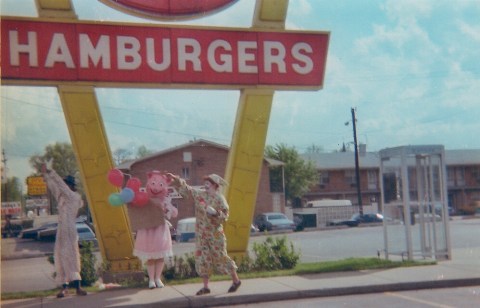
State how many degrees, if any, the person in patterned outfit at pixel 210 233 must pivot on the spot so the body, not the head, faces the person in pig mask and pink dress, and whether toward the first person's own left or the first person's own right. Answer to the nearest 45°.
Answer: approximately 90° to the first person's own right

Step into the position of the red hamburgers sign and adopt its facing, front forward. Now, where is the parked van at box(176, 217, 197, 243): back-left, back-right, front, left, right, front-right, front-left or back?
back
